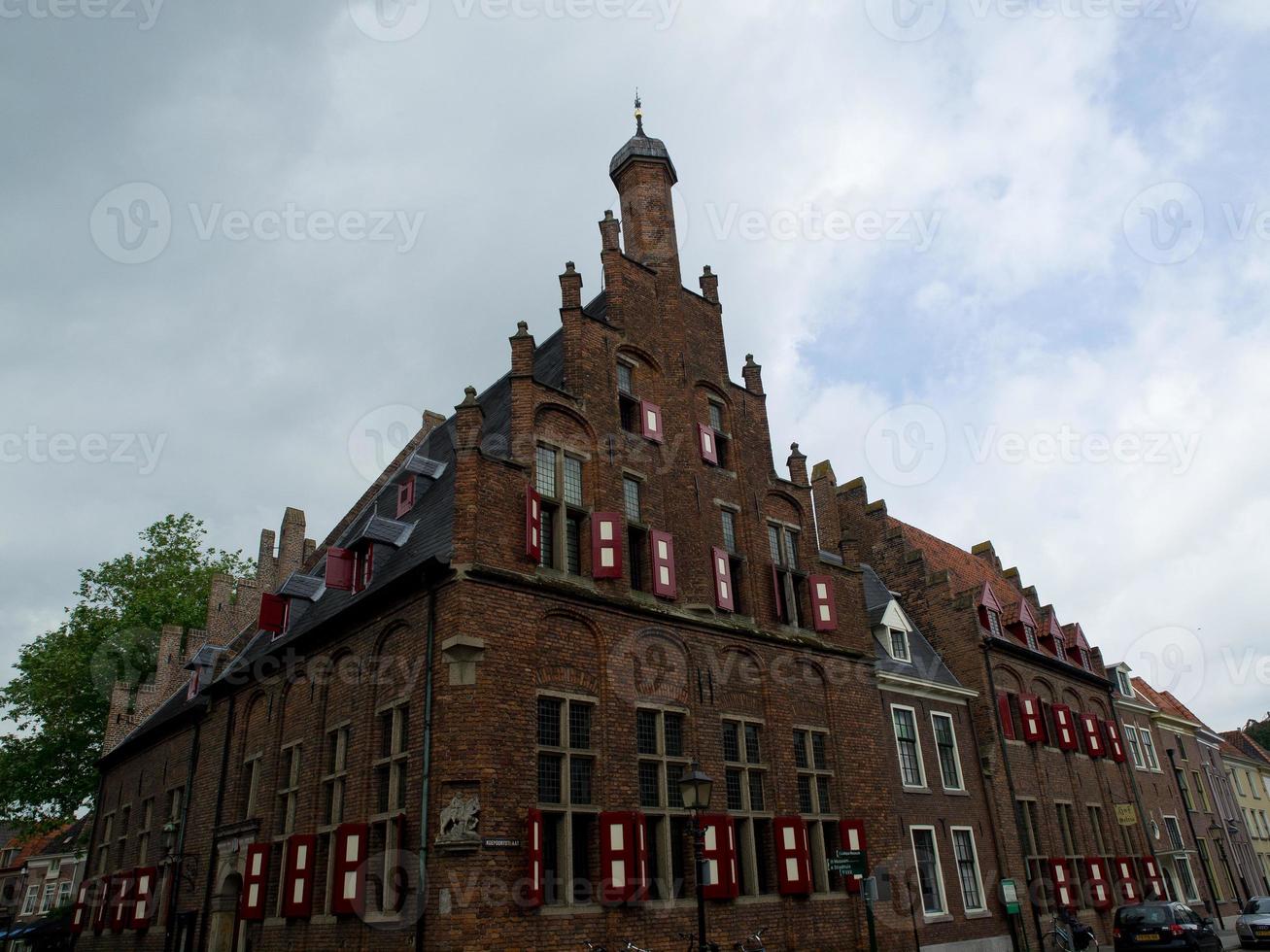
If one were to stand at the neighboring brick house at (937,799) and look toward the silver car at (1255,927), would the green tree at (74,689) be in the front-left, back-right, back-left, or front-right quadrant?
back-left

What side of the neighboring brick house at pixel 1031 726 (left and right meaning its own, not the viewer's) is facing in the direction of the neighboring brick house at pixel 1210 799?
left

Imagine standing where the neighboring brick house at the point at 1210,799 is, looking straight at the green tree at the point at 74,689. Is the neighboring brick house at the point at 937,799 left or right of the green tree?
left

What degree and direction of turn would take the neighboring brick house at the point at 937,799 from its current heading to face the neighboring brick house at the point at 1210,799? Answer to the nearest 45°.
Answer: approximately 90° to its left
